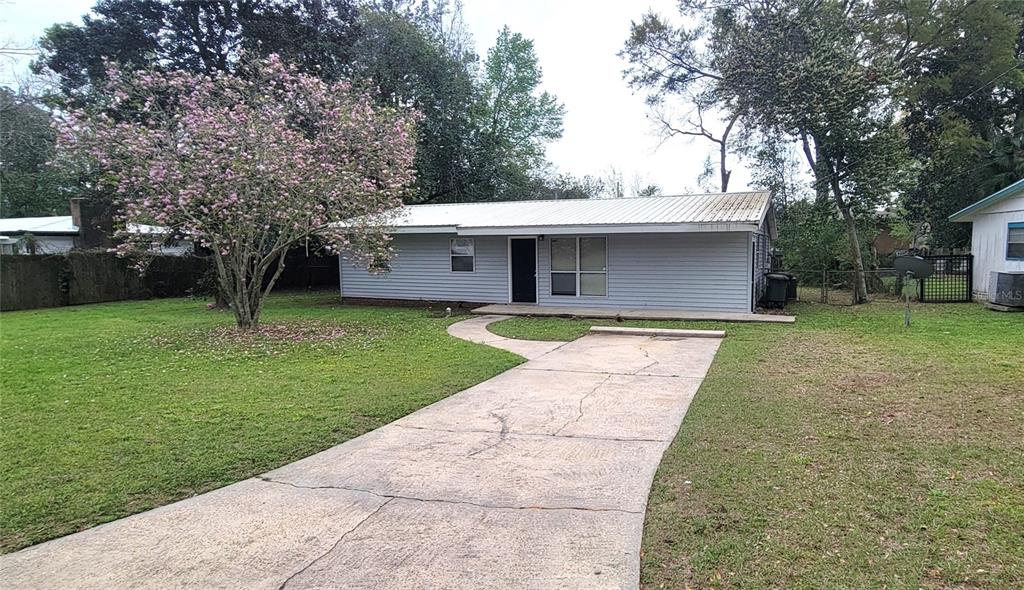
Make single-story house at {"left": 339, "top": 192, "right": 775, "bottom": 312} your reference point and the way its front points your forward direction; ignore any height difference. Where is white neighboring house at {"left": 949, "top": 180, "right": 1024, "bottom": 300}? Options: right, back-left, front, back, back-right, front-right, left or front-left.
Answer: left

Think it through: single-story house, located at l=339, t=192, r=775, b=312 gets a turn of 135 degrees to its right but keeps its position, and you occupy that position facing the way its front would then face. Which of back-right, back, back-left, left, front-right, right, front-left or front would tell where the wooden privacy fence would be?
front-left

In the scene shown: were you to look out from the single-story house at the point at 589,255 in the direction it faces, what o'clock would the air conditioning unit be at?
The air conditioning unit is roughly at 9 o'clock from the single-story house.

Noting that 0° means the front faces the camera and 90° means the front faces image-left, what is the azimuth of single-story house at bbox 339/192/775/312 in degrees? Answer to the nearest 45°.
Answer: approximately 0°

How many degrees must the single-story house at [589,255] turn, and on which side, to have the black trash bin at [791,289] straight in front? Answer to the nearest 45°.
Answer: approximately 90° to its left

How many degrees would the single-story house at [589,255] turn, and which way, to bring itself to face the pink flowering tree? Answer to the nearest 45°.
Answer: approximately 45° to its right

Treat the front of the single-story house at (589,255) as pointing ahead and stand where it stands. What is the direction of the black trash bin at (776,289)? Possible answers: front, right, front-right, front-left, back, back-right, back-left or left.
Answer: left
